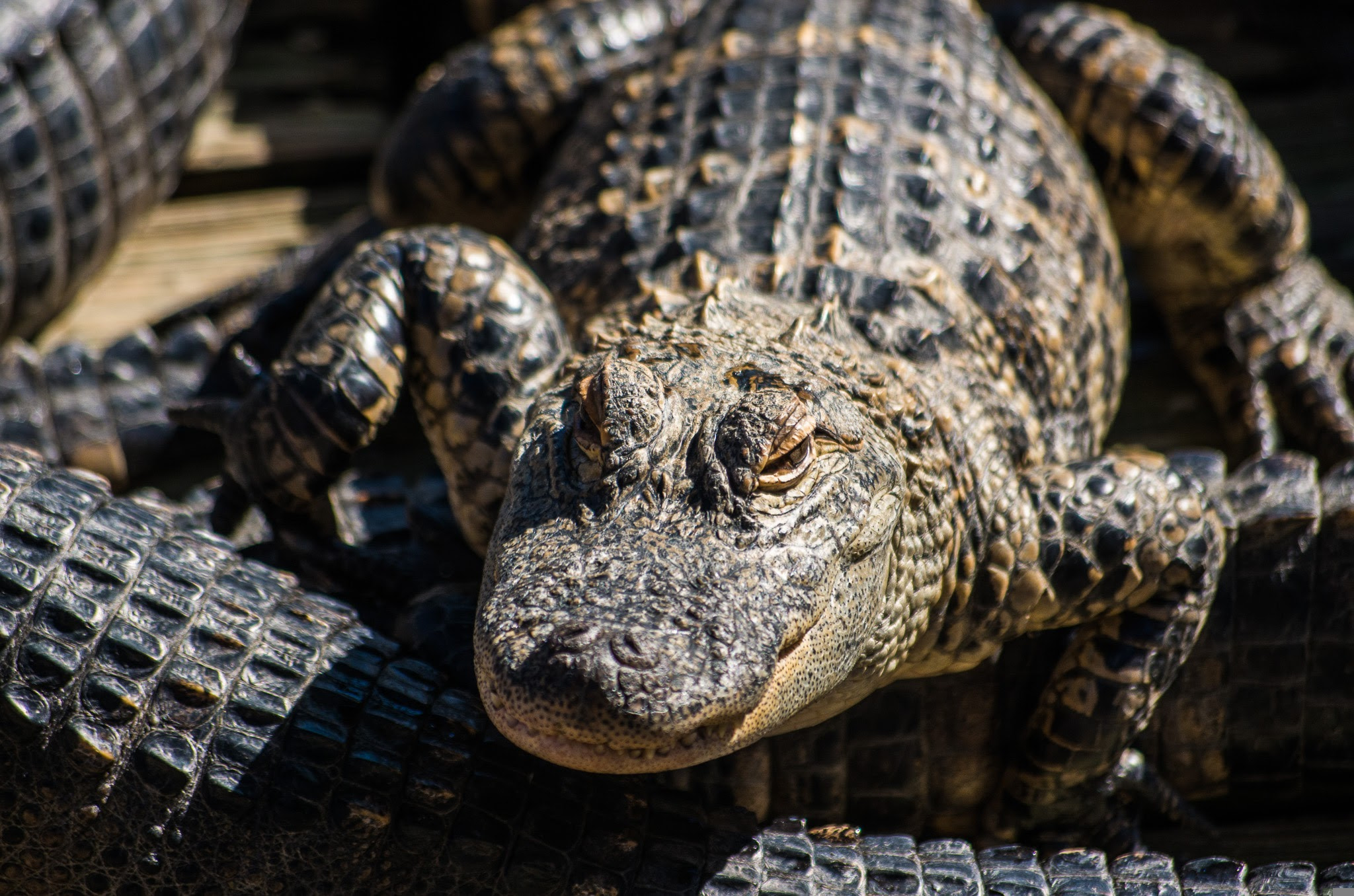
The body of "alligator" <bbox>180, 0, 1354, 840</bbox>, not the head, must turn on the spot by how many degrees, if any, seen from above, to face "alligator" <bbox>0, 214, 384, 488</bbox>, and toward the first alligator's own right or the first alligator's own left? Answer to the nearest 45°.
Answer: approximately 90° to the first alligator's own right

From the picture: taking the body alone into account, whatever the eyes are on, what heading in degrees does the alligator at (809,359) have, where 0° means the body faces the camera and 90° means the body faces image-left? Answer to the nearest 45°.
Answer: approximately 0°

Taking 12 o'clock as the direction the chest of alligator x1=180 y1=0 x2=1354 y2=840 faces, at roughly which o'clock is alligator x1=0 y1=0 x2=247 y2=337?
alligator x1=0 y1=0 x2=247 y2=337 is roughly at 4 o'clock from alligator x1=180 y1=0 x2=1354 y2=840.
